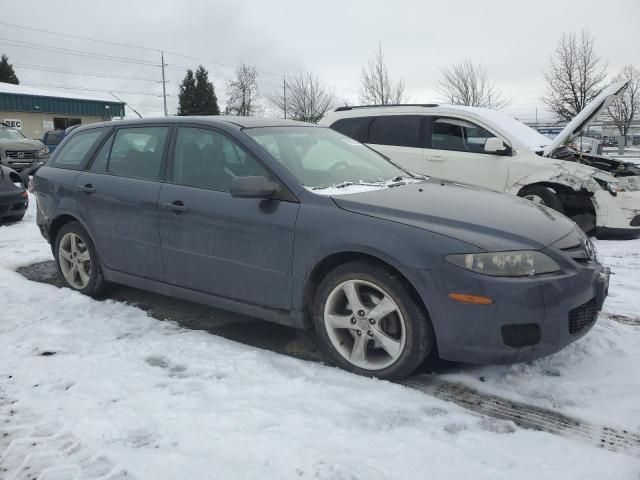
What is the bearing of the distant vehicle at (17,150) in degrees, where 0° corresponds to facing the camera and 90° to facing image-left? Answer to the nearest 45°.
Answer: approximately 315°

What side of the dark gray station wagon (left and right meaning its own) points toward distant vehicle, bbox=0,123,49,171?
back

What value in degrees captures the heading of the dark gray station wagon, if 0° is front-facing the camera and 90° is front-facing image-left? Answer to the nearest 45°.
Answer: approximately 315°

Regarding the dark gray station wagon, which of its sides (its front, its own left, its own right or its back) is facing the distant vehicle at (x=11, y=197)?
back

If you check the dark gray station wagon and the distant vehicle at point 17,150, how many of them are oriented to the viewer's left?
0

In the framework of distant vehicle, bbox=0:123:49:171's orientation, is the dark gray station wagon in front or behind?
in front

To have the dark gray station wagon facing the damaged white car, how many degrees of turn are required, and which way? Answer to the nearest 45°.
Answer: approximately 90° to its left

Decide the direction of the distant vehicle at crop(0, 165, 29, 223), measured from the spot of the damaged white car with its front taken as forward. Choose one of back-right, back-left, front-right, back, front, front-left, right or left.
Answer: back-right

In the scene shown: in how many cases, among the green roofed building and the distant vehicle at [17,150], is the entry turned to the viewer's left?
0

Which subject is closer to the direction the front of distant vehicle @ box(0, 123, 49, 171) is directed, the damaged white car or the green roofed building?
the damaged white car
